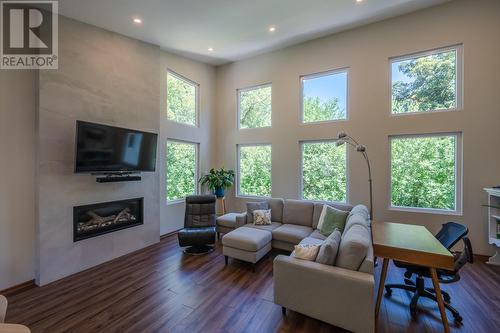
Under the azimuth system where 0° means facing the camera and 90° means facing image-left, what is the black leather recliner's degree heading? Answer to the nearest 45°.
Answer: approximately 0°

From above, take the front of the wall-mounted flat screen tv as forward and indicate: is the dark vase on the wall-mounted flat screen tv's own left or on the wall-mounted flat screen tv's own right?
on the wall-mounted flat screen tv's own left

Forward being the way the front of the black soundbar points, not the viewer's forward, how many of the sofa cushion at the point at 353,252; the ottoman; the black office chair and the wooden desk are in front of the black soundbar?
4

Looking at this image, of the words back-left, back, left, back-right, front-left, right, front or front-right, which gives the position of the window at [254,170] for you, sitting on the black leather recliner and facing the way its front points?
back-left

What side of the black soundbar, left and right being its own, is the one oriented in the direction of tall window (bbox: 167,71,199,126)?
left

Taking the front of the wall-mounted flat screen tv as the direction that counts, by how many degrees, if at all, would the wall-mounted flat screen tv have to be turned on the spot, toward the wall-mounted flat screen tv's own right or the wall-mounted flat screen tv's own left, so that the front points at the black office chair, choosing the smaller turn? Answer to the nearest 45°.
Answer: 0° — it already faces it

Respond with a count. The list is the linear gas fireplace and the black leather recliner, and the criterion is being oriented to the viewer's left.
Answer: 0

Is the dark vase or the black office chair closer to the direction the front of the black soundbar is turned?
the black office chair

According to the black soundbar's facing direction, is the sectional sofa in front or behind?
in front

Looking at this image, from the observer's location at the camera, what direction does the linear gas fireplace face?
facing the viewer and to the right of the viewer

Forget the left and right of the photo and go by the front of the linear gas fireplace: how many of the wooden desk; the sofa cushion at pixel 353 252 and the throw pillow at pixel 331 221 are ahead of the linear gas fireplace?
3

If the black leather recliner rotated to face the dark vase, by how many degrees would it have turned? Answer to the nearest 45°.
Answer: approximately 135° to its left

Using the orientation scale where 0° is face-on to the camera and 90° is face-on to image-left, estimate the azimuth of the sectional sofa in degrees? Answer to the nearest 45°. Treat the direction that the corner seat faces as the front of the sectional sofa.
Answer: approximately 45°

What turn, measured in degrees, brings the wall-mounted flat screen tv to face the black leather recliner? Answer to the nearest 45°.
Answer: approximately 45° to its left

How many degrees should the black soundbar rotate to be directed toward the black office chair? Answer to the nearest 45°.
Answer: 0° — it already faces it

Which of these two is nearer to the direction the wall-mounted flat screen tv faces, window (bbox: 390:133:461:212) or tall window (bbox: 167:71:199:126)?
the window

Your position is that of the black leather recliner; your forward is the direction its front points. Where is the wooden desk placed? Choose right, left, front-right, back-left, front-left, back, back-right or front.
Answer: front-left

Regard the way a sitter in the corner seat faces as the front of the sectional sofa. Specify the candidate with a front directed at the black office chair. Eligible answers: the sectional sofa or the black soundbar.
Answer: the black soundbar
